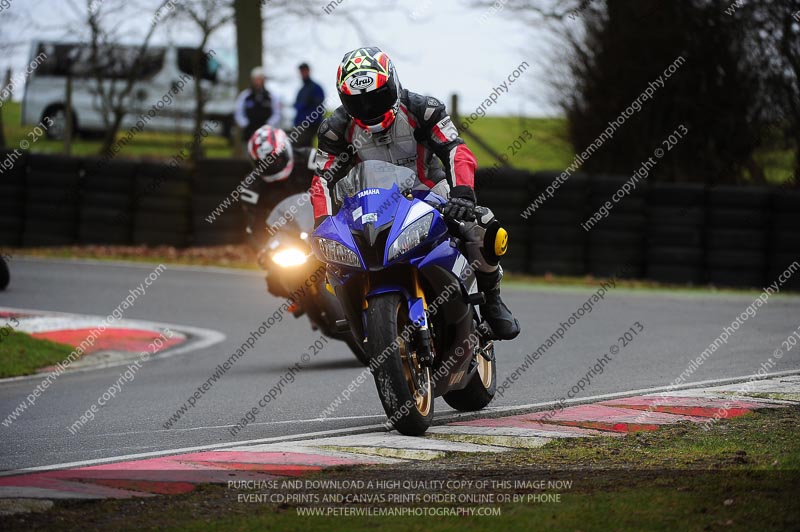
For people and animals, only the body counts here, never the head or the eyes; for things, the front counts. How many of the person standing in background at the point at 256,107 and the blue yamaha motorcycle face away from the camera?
0

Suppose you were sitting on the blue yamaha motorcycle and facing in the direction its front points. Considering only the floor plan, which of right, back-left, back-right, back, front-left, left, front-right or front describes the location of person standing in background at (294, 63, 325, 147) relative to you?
back-right

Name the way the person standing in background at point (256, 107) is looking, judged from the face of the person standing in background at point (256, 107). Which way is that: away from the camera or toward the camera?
toward the camera

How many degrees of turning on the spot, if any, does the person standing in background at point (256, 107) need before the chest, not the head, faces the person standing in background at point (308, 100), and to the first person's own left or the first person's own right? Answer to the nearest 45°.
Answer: approximately 135° to the first person's own left

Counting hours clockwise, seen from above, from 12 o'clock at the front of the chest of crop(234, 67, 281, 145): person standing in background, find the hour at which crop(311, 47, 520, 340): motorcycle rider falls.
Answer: The motorcycle rider is roughly at 12 o'clock from the person standing in background.

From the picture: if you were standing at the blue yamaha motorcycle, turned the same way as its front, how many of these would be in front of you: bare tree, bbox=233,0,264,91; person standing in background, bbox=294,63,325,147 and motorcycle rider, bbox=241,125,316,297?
0

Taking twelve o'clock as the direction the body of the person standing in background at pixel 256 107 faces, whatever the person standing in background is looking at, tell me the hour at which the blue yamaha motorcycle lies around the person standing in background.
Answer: The blue yamaha motorcycle is roughly at 12 o'clock from the person standing in background.

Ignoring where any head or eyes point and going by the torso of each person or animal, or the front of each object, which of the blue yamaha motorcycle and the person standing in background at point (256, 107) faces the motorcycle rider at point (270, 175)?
the person standing in background

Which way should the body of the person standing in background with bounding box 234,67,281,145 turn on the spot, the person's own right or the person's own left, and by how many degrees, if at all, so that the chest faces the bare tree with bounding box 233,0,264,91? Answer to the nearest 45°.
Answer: approximately 180°

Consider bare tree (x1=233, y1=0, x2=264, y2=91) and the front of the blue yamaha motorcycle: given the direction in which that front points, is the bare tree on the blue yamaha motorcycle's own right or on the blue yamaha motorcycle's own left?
on the blue yamaha motorcycle's own right

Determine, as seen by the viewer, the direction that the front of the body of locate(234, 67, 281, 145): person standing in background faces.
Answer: toward the camera

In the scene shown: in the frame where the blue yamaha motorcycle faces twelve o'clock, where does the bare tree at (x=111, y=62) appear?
The bare tree is roughly at 4 o'clock from the blue yamaha motorcycle.
